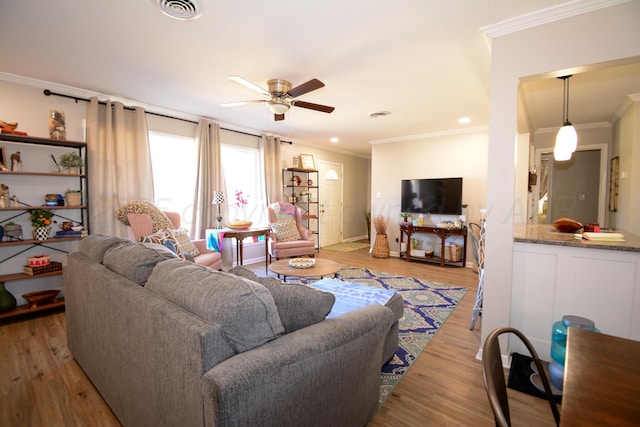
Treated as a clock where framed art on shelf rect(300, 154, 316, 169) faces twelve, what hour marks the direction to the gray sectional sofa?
The gray sectional sofa is roughly at 12 o'clock from the framed art on shelf.

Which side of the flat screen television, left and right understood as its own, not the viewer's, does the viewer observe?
front

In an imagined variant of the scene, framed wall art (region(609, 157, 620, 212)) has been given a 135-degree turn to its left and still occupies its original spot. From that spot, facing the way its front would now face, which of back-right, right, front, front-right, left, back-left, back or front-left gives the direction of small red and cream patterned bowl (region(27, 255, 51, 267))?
right

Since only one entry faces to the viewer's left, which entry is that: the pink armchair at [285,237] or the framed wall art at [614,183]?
the framed wall art

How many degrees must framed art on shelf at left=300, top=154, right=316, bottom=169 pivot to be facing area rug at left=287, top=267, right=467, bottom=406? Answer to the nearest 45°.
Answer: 0° — it already faces it

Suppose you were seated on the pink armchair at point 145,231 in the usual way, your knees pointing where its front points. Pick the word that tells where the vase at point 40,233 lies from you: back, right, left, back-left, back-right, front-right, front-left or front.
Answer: back-right

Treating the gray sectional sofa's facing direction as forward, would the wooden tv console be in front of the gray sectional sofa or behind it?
in front

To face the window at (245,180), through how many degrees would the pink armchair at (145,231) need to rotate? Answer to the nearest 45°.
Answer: approximately 90° to its left

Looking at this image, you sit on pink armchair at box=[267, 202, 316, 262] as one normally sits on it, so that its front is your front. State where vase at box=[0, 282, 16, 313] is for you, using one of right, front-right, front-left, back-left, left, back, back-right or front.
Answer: right

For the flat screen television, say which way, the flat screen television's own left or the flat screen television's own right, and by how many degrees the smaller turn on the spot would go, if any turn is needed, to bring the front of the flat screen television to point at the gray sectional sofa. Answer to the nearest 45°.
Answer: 0° — it already faces it

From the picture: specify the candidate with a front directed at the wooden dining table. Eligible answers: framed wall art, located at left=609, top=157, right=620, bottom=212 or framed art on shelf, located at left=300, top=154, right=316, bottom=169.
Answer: framed art on shelf, located at left=300, top=154, right=316, bottom=169

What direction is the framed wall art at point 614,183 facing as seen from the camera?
to the viewer's left

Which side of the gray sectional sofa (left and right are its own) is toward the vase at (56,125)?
left

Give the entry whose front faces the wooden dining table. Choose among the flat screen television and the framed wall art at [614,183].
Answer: the flat screen television

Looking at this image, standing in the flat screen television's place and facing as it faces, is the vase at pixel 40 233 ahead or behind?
ahead

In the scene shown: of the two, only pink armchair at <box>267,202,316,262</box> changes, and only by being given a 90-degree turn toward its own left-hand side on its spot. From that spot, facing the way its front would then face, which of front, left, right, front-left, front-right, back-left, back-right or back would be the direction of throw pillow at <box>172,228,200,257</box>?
back

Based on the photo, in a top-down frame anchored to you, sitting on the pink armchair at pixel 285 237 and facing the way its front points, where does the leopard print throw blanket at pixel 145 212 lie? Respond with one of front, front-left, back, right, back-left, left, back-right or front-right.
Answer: right

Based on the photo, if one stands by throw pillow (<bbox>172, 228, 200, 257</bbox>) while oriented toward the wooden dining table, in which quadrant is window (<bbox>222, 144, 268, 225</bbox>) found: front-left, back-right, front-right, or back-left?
back-left

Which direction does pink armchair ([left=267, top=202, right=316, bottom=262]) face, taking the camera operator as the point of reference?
facing the viewer and to the right of the viewer

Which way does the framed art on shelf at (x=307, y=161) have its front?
toward the camera
